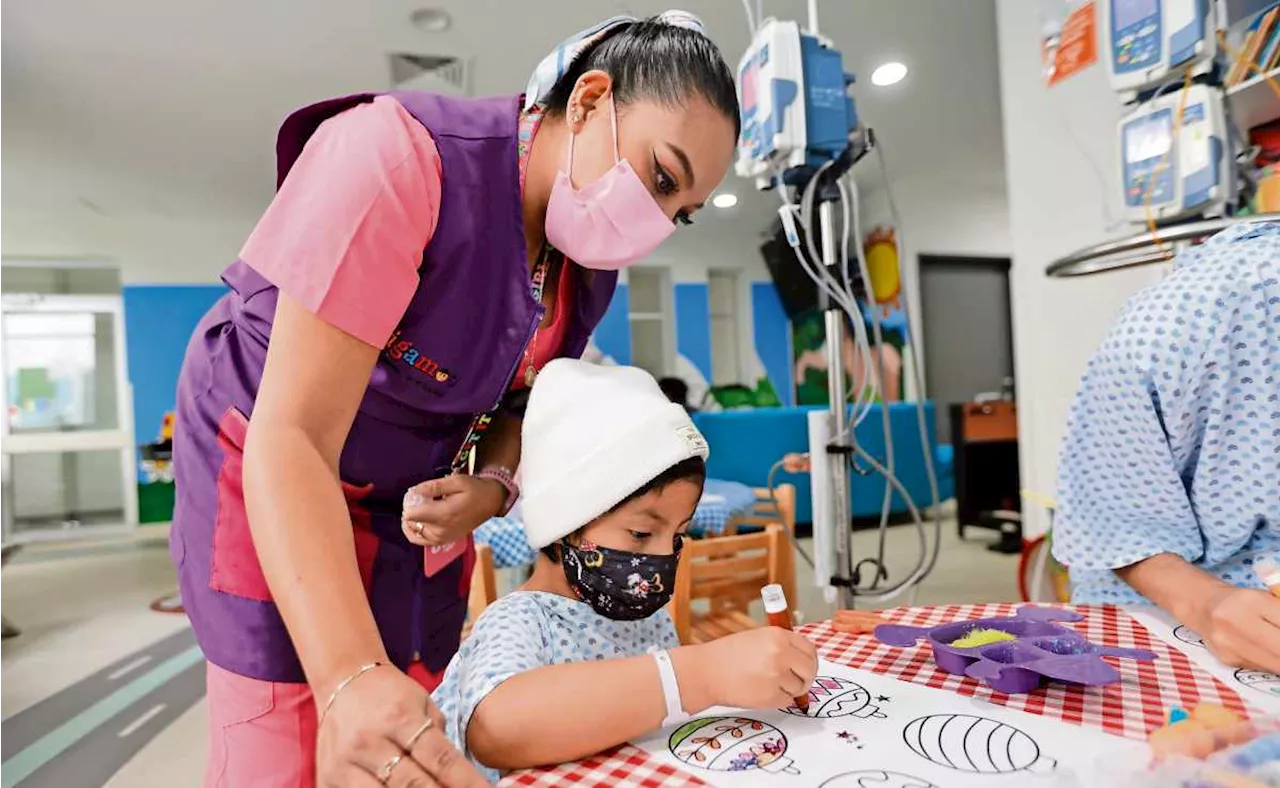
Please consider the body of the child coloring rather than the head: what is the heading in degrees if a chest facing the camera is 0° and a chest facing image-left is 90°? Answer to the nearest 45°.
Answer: approximately 315°

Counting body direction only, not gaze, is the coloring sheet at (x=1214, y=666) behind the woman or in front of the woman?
in front

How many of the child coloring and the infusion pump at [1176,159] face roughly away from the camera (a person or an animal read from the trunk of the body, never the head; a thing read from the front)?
0

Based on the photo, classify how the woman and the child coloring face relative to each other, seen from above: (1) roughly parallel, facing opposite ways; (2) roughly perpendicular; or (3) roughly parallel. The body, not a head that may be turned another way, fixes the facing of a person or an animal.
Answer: roughly parallel

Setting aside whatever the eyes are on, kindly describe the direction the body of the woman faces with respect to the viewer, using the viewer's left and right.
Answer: facing the viewer and to the right of the viewer

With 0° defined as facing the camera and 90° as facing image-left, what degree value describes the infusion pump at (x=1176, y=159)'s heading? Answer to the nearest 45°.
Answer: approximately 45°

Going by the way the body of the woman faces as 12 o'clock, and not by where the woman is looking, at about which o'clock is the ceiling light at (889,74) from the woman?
The ceiling light is roughly at 9 o'clock from the woman.

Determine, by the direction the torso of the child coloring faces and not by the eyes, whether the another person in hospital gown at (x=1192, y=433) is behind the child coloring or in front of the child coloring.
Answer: in front

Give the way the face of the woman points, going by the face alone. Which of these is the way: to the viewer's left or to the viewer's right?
to the viewer's right

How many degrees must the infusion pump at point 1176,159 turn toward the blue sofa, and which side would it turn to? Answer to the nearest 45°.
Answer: approximately 90° to its right
